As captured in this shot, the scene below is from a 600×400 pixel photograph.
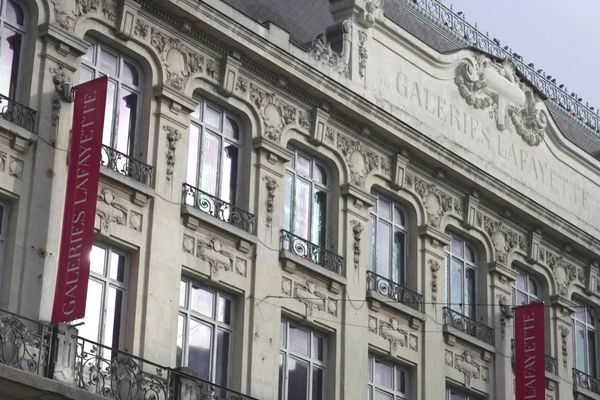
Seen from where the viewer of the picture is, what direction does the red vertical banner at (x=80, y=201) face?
facing the viewer and to the left of the viewer

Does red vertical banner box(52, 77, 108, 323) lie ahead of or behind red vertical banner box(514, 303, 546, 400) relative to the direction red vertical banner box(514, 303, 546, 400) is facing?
ahead

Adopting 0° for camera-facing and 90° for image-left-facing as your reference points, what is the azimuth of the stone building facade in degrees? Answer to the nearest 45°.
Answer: approximately 315°

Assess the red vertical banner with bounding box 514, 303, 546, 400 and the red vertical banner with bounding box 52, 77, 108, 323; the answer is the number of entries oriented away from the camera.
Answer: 0

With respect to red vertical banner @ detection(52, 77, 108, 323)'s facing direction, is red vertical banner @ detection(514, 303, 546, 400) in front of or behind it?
behind
